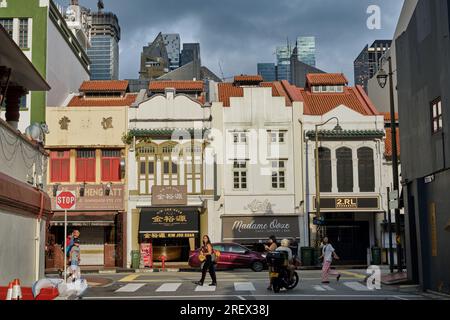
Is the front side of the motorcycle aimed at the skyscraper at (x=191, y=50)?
no

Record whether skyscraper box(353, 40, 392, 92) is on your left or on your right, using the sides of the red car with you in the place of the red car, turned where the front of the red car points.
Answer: on your left

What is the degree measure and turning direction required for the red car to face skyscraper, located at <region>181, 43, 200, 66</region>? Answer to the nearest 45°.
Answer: approximately 90° to its right

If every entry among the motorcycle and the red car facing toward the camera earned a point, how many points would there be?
0

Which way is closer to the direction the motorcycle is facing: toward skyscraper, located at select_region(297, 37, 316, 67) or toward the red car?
the skyscraper
